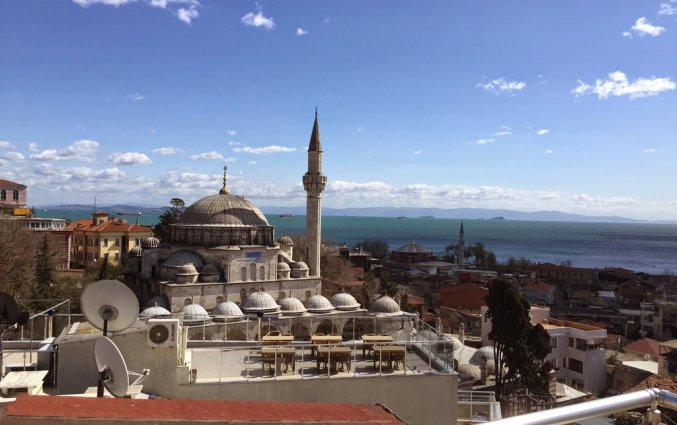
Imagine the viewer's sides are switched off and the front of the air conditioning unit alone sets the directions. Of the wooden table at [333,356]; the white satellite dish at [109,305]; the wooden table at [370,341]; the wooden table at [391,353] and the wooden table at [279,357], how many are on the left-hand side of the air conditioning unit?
4

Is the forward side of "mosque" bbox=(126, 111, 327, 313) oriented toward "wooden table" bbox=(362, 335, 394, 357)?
yes

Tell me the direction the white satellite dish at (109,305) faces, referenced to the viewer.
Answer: facing away from the viewer

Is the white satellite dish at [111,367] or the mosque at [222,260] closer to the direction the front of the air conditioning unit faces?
the white satellite dish

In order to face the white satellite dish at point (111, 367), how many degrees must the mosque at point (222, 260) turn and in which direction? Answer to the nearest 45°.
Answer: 0° — it already faces it

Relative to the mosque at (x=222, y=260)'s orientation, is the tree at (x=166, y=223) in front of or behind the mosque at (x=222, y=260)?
behind

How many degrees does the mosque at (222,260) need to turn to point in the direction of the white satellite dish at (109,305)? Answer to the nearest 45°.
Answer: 0° — it already faces it

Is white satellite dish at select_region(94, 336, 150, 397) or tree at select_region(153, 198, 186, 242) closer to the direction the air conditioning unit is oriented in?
the white satellite dish

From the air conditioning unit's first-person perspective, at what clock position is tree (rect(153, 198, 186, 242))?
The tree is roughly at 6 o'clock from the air conditioning unit.

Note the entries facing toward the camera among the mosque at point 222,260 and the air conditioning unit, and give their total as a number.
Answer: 2

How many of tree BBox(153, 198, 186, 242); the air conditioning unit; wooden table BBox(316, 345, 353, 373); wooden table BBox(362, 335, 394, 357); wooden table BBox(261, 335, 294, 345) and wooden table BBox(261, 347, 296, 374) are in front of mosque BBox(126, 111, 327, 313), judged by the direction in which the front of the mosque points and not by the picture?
5

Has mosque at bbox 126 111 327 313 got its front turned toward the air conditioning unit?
yes
